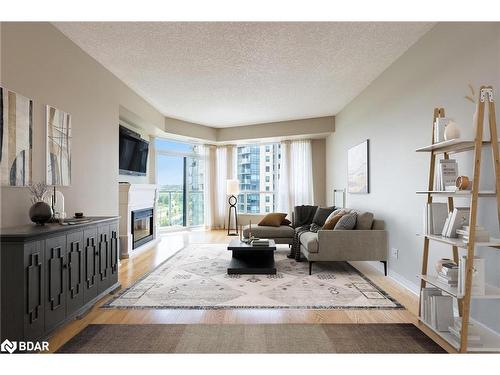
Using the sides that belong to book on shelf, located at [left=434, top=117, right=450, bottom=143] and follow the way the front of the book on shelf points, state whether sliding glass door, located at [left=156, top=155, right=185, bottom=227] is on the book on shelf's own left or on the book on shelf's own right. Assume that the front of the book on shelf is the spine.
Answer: on the book on shelf's own right

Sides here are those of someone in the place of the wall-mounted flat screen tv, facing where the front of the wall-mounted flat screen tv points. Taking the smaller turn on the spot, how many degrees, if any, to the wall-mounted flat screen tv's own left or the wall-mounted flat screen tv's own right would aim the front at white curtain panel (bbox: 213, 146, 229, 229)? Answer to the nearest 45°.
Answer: approximately 90° to the wall-mounted flat screen tv's own left

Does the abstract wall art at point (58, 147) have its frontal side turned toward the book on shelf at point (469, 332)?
yes

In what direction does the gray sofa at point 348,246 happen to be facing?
to the viewer's left

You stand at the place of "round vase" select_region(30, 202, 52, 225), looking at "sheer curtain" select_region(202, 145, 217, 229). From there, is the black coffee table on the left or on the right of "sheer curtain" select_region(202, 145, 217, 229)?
right

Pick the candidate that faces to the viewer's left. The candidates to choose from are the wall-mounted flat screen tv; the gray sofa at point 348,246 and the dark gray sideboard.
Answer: the gray sofa

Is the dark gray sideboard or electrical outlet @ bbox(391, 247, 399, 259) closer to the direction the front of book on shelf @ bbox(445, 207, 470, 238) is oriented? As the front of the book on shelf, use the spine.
the dark gray sideboard

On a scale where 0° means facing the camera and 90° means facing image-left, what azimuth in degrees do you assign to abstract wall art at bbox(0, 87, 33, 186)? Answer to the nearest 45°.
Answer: approximately 315°

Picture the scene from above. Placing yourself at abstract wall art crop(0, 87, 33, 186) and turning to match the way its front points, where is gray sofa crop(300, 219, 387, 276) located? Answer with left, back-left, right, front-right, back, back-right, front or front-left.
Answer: front-left

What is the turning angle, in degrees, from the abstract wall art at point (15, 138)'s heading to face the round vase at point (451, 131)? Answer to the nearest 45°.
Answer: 0° — it already faces it

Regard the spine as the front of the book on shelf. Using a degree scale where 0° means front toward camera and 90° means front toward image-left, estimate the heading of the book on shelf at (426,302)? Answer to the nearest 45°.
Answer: approximately 45°
